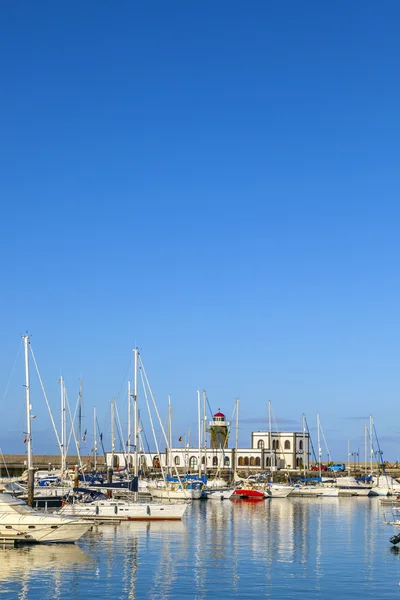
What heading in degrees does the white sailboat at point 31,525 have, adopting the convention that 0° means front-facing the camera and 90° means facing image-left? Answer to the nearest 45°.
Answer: approximately 270°
